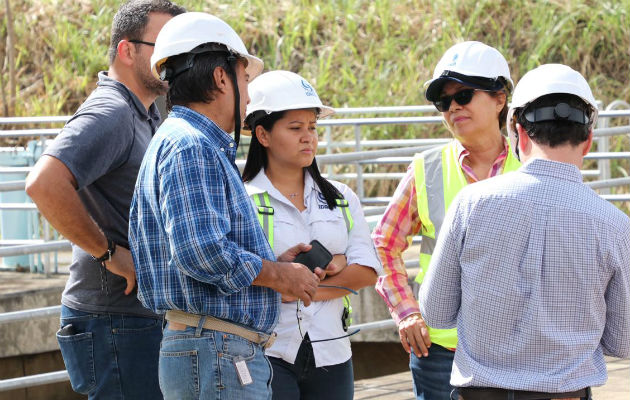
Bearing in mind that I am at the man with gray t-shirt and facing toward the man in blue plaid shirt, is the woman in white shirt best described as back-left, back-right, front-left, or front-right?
front-left

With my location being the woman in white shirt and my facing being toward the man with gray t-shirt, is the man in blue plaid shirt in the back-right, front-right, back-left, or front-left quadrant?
front-left

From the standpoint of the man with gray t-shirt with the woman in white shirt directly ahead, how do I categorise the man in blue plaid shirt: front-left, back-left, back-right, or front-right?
front-right

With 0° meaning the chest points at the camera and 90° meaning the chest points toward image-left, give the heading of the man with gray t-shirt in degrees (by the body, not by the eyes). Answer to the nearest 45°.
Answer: approximately 270°

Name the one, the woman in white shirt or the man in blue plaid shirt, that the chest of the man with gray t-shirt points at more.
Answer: the woman in white shirt

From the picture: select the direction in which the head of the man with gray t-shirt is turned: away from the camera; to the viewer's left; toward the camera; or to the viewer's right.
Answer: to the viewer's right

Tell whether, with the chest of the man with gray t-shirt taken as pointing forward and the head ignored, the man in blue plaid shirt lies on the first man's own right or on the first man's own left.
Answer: on the first man's own right

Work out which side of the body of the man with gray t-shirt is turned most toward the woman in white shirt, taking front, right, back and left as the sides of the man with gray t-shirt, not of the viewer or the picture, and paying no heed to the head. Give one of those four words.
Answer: front
